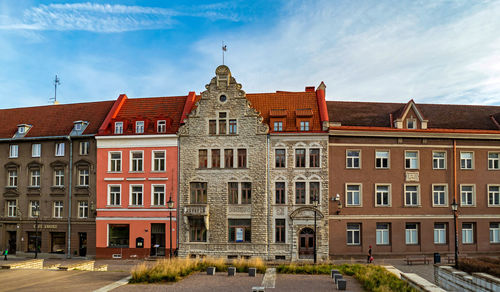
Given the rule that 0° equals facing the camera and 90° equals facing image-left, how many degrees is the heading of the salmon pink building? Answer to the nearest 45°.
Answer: approximately 0°

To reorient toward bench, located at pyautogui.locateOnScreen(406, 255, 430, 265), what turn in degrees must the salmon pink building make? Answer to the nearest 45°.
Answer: approximately 45° to its left
